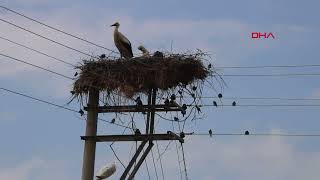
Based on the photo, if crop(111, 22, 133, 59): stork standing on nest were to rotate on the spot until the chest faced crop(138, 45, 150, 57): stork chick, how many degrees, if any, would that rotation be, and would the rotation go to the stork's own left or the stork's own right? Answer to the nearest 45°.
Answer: approximately 135° to the stork's own left

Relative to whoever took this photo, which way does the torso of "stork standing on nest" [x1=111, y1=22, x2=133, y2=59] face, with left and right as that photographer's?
facing to the left of the viewer

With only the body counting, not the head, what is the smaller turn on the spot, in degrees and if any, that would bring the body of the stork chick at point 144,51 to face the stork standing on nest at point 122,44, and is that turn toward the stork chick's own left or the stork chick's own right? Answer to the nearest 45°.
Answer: approximately 45° to the stork chick's own right
